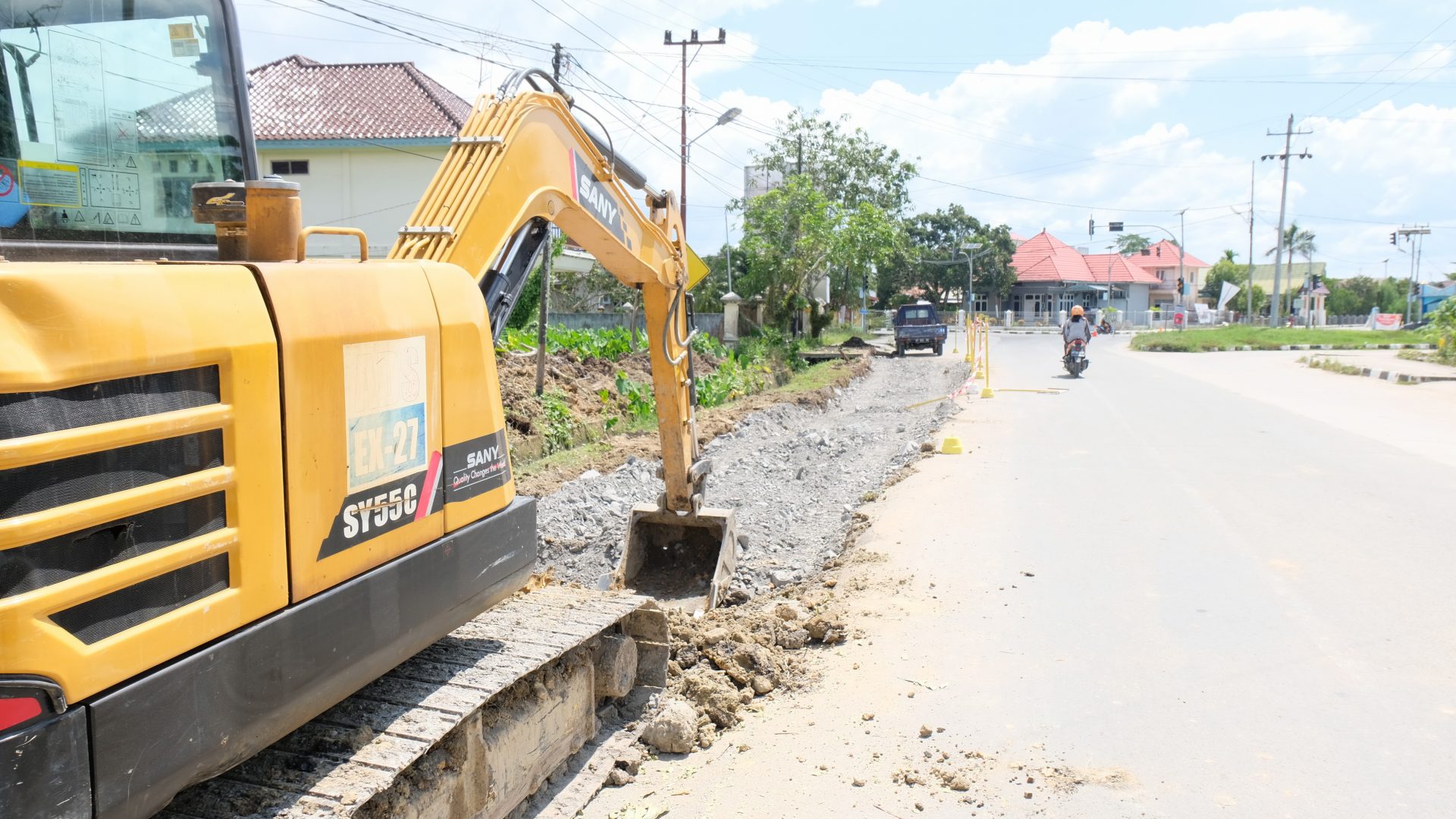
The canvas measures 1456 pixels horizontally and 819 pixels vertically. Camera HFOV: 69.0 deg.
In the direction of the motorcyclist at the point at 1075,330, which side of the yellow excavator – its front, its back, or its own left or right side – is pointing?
front

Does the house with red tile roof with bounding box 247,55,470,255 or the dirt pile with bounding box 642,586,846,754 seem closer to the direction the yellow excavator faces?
the dirt pile

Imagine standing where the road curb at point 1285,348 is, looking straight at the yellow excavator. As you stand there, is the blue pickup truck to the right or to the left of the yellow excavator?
right
